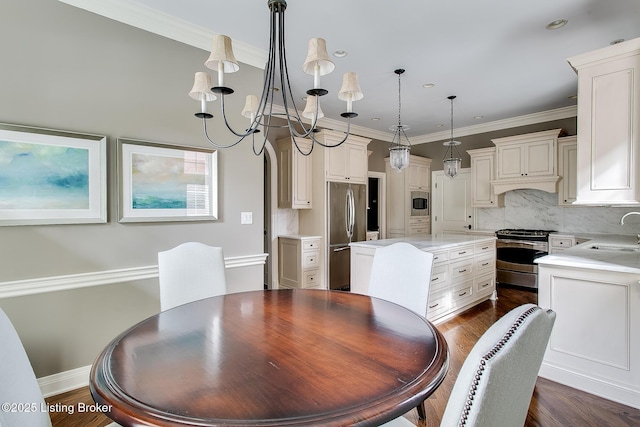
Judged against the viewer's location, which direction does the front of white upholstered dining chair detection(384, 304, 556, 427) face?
facing away from the viewer and to the left of the viewer

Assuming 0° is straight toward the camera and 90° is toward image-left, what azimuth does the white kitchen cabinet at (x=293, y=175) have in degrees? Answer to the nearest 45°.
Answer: approximately 315°

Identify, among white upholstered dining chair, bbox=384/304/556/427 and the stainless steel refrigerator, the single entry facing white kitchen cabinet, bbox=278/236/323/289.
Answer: the white upholstered dining chair

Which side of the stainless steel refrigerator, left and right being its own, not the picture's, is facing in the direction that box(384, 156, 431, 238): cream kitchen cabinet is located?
left

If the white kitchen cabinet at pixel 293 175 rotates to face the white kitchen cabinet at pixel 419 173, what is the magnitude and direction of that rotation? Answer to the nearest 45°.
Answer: approximately 90° to its left

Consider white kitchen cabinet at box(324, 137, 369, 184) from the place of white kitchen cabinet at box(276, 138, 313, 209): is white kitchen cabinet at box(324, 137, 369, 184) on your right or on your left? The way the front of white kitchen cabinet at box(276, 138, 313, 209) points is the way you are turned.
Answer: on your left

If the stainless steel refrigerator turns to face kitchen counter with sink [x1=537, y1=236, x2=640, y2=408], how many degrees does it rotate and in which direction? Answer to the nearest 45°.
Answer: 0° — it already faces it

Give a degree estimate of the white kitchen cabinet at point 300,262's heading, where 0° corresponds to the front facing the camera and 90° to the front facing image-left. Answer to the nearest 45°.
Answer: approximately 315°

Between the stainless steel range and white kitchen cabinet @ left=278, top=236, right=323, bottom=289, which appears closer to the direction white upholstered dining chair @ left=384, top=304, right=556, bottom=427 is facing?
the white kitchen cabinet

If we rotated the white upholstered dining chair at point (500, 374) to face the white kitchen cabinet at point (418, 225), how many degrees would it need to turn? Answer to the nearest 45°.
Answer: approximately 45° to its right

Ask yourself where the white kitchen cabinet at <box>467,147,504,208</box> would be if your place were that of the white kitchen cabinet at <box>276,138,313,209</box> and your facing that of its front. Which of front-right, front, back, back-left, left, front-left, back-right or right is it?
front-left
